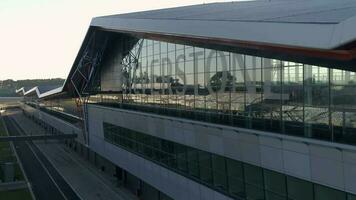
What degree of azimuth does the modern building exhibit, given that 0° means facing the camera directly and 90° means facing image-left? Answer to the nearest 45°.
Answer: approximately 45°
